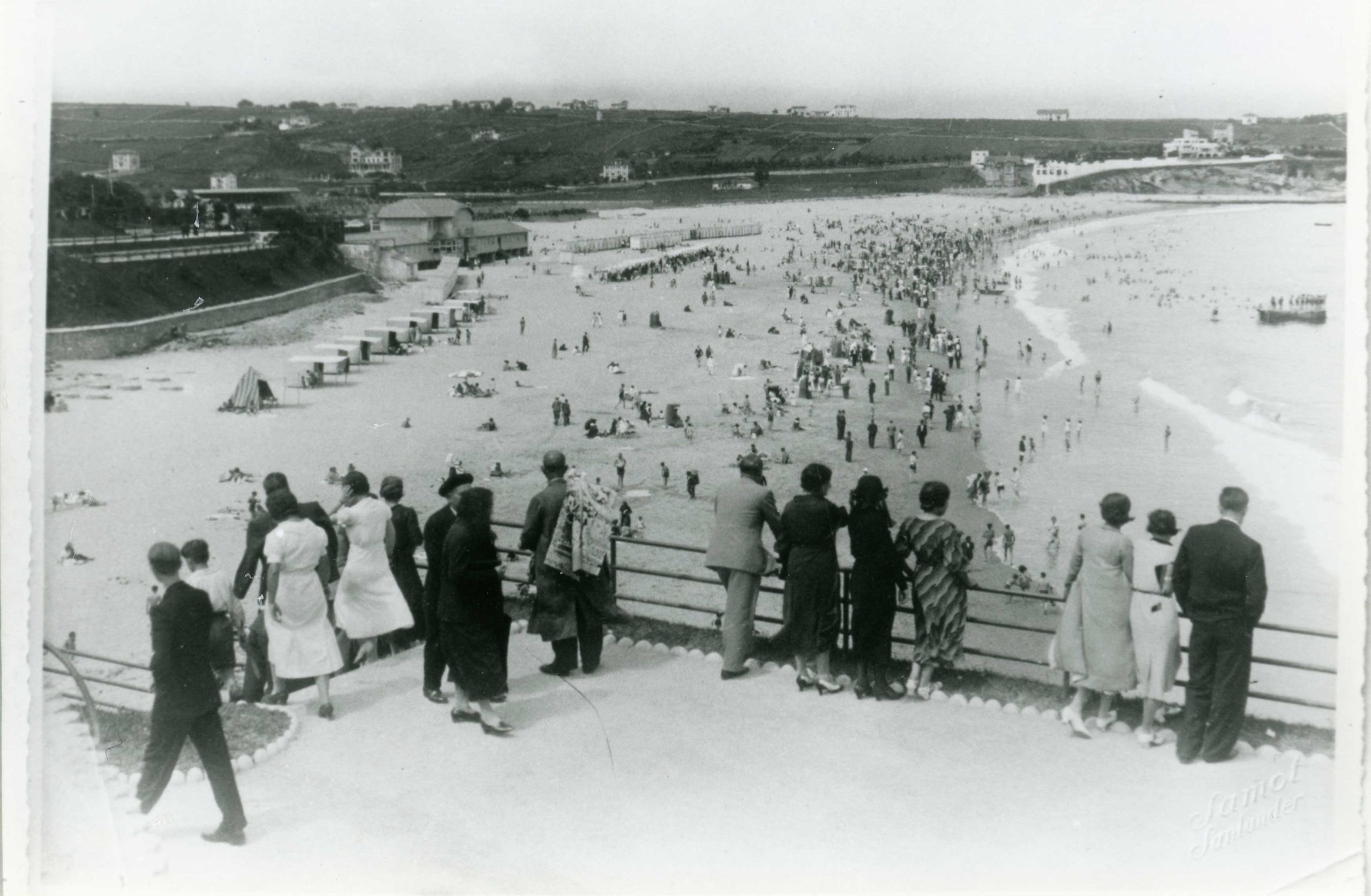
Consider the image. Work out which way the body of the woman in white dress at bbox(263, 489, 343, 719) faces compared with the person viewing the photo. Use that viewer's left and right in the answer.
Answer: facing away from the viewer

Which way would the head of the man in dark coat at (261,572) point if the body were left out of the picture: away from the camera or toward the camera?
away from the camera

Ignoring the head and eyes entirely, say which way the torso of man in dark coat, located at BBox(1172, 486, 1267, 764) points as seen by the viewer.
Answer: away from the camera

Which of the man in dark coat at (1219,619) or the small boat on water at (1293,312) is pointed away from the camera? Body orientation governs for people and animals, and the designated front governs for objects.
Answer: the man in dark coat

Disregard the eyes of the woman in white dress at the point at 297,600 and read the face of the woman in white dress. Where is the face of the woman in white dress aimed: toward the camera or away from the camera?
away from the camera

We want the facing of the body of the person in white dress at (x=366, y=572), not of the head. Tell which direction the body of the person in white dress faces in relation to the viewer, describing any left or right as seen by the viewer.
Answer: facing away from the viewer and to the left of the viewer
